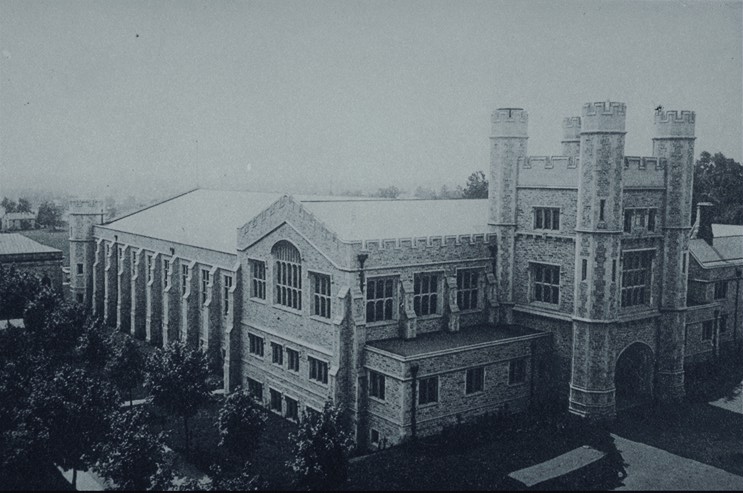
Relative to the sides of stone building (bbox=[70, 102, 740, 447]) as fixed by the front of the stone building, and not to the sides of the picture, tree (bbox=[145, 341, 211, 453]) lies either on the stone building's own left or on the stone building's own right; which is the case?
on the stone building's own right

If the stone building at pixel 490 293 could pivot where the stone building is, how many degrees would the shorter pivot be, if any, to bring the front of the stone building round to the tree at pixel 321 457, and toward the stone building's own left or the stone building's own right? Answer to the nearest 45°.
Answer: approximately 90° to the stone building's own right

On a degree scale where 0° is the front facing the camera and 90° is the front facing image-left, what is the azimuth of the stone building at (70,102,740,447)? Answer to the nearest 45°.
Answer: approximately 315°

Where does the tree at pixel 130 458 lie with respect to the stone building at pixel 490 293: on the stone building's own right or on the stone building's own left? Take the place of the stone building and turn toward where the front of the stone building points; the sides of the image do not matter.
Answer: on the stone building's own right

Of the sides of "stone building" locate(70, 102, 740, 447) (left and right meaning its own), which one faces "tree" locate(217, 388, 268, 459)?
right

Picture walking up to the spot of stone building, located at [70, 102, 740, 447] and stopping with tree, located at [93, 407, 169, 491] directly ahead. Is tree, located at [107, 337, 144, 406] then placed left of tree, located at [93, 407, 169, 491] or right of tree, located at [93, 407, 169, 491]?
right

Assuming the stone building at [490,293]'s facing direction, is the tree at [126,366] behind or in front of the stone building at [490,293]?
behind

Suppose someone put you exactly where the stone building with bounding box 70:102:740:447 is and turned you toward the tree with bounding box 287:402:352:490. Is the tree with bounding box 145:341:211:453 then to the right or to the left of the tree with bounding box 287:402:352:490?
right
